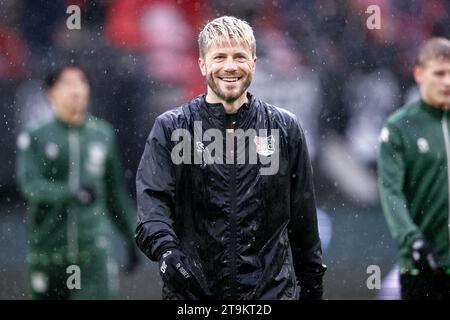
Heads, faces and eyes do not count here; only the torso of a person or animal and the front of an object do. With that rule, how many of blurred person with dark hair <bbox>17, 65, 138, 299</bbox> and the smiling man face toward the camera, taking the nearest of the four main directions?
2

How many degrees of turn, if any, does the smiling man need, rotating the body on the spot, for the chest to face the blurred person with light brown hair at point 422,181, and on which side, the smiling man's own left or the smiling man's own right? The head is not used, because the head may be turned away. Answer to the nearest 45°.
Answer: approximately 135° to the smiling man's own left

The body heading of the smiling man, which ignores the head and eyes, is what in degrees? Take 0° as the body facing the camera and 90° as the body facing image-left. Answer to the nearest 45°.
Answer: approximately 0°
